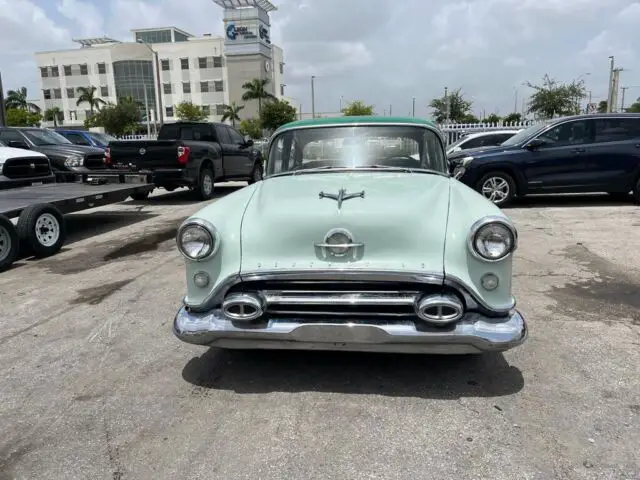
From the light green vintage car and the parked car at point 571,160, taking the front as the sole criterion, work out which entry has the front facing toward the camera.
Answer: the light green vintage car

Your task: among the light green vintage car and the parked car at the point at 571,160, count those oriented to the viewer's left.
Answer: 1

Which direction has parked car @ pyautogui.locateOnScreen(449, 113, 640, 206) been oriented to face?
to the viewer's left

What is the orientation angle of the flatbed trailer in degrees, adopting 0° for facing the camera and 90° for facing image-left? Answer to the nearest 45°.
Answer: approximately 225°

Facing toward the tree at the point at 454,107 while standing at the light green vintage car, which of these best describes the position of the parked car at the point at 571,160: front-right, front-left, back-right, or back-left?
front-right

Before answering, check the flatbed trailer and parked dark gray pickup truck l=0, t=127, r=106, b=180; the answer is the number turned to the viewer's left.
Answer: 0

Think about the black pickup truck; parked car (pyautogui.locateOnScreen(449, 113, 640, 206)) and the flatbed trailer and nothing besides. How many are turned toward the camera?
0

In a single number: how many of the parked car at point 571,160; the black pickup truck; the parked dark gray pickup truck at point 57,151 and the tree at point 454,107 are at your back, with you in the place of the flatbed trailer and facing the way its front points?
0

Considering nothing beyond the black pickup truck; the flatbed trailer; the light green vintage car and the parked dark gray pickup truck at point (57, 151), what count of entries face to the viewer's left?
0

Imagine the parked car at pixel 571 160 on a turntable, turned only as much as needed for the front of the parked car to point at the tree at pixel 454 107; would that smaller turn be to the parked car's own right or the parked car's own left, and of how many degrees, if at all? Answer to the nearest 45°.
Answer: approximately 90° to the parked car's own right

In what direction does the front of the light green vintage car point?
toward the camera

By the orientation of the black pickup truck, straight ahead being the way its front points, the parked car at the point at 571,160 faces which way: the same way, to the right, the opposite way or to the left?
to the left

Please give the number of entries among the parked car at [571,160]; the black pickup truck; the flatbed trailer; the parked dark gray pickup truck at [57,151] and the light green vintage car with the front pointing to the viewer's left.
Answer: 1

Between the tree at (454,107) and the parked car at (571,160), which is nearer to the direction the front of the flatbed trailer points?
the tree

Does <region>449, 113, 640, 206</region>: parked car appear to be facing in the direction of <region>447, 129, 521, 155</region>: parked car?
no

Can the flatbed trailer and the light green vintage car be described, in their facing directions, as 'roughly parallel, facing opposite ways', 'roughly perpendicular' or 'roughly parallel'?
roughly parallel, facing opposite ways
